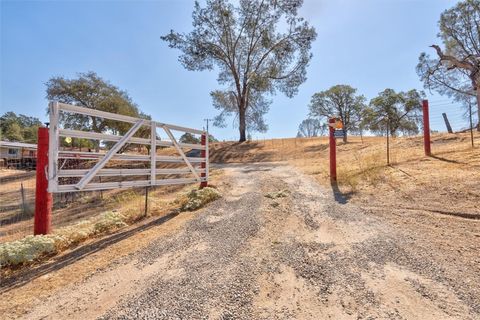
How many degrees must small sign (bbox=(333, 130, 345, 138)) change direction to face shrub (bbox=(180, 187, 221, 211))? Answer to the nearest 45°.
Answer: approximately 45° to its right

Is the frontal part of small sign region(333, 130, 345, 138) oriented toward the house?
no

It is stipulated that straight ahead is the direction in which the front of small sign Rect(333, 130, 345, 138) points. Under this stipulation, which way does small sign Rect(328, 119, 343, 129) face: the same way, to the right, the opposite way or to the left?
the same way

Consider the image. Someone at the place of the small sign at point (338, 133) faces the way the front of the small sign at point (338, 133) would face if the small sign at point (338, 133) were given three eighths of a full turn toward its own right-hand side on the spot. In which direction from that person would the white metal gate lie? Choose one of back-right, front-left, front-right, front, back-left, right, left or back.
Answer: left

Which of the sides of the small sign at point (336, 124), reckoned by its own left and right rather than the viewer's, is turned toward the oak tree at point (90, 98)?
right

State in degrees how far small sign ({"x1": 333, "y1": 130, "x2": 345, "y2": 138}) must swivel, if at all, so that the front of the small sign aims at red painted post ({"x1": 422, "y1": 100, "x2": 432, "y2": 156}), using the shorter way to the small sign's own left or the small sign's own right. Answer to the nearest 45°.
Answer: approximately 135° to the small sign's own left

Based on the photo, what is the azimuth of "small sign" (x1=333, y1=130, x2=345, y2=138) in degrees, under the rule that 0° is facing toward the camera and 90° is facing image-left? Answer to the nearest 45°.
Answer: approximately 0°

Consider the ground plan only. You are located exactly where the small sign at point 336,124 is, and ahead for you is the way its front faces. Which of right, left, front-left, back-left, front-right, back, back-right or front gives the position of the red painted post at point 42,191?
front-right

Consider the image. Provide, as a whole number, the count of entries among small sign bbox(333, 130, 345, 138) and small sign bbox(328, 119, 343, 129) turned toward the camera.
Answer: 2

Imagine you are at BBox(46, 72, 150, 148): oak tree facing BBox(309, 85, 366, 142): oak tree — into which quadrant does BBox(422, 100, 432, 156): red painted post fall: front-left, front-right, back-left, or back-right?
front-right

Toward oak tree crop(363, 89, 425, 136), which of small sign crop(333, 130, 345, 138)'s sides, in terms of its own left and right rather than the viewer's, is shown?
back

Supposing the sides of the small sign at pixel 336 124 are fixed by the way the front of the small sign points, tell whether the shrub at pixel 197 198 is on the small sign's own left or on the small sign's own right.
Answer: on the small sign's own right

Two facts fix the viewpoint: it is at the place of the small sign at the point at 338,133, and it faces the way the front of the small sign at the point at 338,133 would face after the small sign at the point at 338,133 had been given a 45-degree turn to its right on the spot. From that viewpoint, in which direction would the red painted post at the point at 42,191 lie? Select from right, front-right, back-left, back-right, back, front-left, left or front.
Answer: front

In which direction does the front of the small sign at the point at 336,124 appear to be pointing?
toward the camera

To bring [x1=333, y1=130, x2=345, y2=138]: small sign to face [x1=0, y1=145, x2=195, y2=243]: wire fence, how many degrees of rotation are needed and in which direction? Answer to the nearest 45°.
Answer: approximately 90° to its right

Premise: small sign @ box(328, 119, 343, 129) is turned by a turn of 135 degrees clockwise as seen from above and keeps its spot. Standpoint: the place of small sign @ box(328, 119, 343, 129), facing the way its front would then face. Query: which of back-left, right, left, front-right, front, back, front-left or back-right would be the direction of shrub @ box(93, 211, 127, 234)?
left

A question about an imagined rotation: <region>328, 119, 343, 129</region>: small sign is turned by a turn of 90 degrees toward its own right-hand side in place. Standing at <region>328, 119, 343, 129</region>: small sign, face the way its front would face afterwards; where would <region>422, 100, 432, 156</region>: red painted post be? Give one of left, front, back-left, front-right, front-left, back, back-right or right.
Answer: back-right
